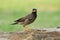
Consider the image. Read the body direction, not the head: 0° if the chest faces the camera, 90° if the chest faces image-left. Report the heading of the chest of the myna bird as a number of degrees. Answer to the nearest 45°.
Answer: approximately 270°
